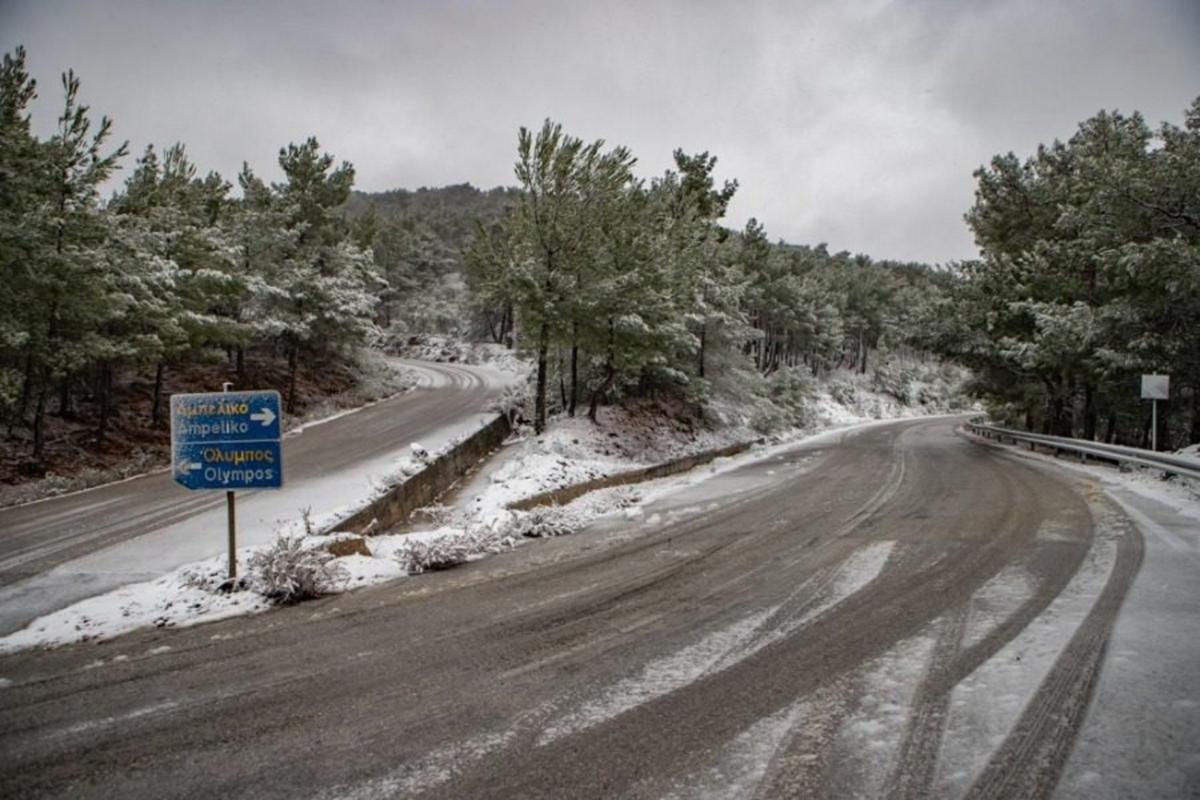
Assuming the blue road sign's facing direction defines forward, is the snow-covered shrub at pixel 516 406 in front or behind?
behind

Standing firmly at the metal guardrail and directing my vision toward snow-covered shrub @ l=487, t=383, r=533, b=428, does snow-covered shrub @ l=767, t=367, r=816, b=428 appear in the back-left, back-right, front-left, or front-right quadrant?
front-right

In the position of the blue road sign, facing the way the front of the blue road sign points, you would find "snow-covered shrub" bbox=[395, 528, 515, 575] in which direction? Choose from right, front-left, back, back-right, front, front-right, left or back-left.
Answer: left

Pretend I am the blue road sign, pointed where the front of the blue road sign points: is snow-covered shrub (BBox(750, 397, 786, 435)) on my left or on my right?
on my left

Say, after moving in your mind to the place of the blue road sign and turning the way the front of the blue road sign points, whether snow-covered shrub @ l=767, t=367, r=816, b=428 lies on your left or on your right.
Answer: on your left

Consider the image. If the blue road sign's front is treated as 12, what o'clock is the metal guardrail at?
The metal guardrail is roughly at 9 o'clock from the blue road sign.

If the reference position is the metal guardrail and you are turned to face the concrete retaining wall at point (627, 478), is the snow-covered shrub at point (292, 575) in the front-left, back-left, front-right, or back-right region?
front-left

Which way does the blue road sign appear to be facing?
toward the camera
